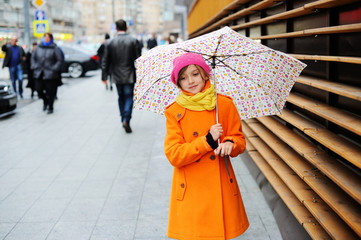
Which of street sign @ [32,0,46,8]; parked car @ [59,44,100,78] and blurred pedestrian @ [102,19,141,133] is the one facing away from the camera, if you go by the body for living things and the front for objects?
the blurred pedestrian

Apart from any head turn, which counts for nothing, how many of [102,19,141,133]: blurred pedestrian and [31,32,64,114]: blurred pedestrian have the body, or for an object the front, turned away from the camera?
1

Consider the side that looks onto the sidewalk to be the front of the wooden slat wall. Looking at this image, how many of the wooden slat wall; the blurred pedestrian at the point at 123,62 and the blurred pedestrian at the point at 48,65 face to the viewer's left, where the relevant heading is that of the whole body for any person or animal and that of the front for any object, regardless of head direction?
1

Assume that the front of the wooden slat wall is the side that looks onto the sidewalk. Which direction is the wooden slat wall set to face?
to the viewer's left

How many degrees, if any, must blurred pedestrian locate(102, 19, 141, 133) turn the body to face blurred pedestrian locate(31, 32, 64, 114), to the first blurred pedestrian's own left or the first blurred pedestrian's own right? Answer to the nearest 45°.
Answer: approximately 45° to the first blurred pedestrian's own left

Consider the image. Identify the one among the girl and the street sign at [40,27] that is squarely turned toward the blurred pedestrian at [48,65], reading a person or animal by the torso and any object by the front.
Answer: the street sign

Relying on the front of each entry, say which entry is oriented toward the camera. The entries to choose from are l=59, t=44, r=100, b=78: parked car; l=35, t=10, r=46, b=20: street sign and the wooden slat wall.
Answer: the street sign

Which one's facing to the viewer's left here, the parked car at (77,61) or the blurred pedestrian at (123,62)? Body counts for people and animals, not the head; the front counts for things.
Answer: the parked car

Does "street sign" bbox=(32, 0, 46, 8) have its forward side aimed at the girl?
yes

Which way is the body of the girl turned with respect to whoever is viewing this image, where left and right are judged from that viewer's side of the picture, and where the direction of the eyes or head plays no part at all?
facing the viewer
